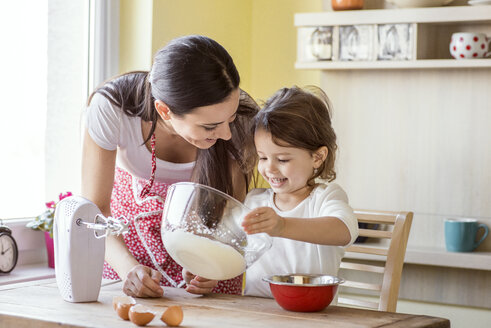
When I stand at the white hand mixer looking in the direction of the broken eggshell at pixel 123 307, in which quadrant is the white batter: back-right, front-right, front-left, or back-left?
front-left

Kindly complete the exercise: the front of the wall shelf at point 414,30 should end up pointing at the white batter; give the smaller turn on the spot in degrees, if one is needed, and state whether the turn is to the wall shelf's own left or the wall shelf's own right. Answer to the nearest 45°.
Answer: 0° — it already faces it

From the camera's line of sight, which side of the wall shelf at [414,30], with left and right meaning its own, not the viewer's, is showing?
front

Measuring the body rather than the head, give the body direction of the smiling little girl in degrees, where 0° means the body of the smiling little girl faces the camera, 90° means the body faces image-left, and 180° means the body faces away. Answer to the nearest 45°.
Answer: approximately 45°

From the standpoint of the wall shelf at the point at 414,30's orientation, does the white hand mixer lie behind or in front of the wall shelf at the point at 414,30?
in front

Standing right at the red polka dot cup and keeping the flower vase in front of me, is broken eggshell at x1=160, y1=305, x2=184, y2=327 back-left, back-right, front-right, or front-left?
front-left

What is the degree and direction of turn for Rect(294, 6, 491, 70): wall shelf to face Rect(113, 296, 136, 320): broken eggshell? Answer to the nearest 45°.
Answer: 0° — it already faces it

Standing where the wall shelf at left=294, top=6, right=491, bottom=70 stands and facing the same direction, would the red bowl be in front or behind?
in front

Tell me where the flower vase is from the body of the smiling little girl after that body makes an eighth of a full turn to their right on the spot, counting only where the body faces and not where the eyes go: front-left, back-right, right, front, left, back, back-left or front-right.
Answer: front-right

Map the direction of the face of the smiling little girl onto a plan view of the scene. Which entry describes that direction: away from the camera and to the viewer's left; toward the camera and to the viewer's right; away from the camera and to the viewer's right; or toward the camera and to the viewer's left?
toward the camera and to the viewer's left
